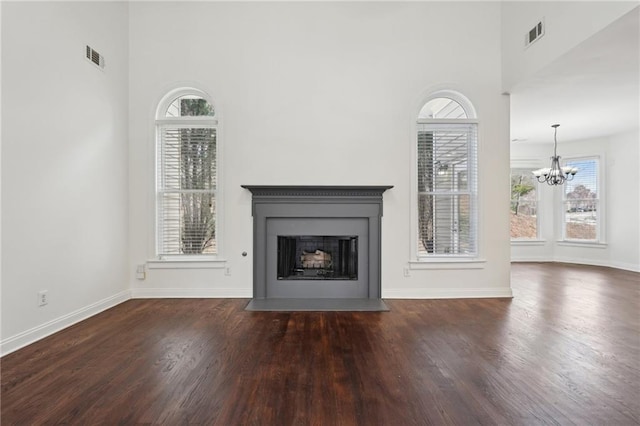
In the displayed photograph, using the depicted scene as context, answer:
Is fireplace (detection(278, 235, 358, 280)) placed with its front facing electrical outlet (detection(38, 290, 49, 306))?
no

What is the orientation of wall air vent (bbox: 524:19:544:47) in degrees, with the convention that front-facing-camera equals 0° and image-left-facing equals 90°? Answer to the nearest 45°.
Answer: approximately 45°

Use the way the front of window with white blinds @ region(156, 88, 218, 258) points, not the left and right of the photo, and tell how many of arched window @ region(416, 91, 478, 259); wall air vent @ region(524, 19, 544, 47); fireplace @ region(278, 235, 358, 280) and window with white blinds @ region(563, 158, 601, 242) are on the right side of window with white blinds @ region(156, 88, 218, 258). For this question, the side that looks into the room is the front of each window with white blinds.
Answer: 0

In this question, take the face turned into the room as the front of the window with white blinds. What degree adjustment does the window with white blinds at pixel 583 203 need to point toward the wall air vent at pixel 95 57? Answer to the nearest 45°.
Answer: approximately 45° to its right

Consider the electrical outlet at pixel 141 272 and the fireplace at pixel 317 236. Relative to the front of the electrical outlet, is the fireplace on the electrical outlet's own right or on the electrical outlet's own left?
on the electrical outlet's own left

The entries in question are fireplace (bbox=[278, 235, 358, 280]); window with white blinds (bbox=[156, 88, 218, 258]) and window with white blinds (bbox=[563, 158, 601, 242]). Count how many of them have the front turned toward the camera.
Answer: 3

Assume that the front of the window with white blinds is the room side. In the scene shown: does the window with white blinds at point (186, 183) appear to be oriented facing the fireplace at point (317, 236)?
no

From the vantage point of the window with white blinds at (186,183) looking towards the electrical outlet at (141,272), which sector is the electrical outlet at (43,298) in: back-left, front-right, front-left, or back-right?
front-left

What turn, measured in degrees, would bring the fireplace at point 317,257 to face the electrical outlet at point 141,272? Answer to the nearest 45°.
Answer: approximately 90° to its right

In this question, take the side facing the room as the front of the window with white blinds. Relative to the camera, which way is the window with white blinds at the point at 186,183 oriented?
toward the camera

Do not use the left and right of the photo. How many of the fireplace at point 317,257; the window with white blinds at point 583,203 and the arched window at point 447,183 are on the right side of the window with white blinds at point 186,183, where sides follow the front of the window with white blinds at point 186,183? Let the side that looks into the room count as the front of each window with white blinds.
0

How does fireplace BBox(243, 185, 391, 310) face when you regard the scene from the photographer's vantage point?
facing the viewer
